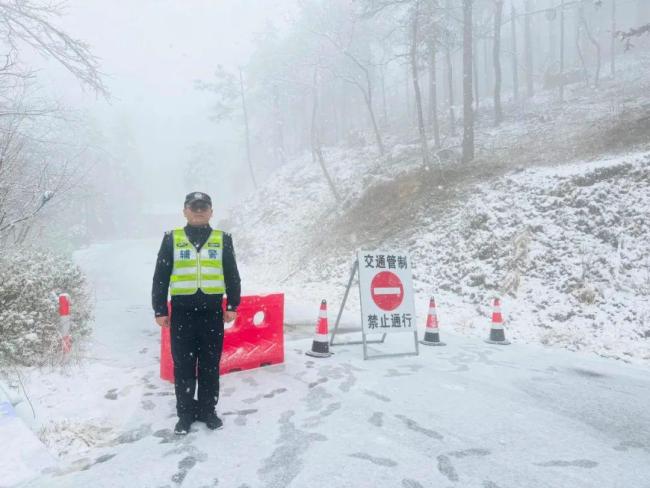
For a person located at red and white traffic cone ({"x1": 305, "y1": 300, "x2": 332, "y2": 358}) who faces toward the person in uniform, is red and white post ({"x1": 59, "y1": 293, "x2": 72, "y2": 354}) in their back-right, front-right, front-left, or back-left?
front-right

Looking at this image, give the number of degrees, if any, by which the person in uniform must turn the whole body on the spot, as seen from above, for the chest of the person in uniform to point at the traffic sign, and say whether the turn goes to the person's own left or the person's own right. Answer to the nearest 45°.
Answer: approximately 135° to the person's own left

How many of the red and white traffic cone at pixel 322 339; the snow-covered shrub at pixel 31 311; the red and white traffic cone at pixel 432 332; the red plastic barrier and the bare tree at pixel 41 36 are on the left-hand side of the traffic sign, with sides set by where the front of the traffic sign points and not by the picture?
1

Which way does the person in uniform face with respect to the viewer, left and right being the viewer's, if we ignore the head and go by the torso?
facing the viewer

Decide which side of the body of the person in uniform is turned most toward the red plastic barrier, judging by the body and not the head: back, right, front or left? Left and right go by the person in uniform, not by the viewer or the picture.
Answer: back

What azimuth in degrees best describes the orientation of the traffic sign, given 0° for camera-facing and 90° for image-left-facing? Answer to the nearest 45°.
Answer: approximately 315°

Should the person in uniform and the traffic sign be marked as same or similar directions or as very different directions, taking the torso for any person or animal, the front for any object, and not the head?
same or similar directions

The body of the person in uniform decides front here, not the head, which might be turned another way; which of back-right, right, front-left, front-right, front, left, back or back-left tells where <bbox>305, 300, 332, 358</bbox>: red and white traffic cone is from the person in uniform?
back-left

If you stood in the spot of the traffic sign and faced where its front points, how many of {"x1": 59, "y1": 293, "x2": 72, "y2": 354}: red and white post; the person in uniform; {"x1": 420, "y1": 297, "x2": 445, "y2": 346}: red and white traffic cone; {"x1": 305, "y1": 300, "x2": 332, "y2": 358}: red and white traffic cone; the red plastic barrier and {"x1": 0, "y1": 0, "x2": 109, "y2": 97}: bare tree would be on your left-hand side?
1

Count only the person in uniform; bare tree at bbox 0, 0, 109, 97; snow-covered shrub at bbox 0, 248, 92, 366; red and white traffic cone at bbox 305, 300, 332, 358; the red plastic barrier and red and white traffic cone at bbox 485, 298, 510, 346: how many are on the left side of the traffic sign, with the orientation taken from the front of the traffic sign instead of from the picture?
1

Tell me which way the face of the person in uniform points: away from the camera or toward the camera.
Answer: toward the camera

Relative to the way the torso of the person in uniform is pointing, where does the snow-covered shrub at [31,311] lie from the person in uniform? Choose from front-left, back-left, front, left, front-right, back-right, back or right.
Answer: back-right

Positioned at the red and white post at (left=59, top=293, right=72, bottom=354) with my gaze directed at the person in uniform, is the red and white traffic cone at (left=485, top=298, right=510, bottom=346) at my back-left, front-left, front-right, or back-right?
front-left

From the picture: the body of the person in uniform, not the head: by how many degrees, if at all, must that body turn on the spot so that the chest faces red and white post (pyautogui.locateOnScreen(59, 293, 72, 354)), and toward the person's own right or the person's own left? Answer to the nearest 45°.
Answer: approximately 135° to the person's own right

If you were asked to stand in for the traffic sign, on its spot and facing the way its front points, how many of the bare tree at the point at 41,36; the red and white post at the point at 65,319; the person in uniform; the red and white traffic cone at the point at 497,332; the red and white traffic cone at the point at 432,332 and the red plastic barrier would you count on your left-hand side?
2

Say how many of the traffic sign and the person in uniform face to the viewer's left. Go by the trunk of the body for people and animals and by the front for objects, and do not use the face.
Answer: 0

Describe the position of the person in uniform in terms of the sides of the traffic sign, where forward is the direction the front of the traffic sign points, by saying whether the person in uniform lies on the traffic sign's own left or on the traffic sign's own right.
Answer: on the traffic sign's own right

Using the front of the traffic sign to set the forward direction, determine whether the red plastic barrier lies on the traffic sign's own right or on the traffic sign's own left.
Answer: on the traffic sign's own right
